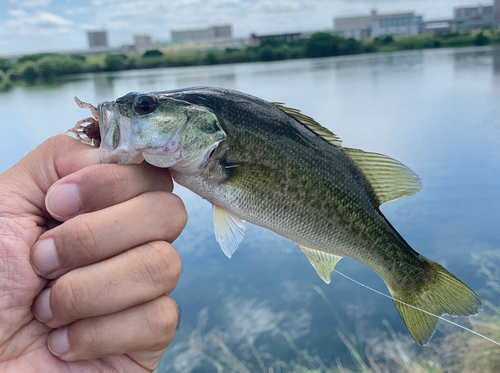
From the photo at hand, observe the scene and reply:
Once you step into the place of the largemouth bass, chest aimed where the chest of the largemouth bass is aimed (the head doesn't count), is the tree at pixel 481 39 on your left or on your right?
on your right

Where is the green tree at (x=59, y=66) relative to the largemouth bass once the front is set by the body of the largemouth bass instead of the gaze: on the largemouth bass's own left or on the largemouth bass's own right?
on the largemouth bass's own right

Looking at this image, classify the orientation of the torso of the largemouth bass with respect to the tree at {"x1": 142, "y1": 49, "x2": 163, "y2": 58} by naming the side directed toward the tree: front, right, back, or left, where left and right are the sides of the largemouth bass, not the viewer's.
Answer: right

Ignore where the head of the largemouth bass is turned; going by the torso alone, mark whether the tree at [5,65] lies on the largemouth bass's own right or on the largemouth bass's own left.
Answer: on the largemouth bass's own right

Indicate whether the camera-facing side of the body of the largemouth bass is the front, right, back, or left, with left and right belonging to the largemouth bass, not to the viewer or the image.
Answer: left

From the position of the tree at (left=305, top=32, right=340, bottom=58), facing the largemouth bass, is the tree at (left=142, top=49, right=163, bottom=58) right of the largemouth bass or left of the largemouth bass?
right

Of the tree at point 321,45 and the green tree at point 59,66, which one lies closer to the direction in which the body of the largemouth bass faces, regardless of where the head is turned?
the green tree

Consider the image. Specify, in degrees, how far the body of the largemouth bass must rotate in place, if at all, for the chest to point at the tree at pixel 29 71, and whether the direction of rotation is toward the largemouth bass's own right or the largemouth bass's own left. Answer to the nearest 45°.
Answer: approximately 45° to the largemouth bass's own right

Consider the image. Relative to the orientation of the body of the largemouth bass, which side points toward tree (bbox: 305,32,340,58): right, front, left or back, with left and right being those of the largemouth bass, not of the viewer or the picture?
right

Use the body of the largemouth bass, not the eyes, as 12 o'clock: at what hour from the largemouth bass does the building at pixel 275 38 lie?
The building is roughly at 3 o'clock from the largemouth bass.
